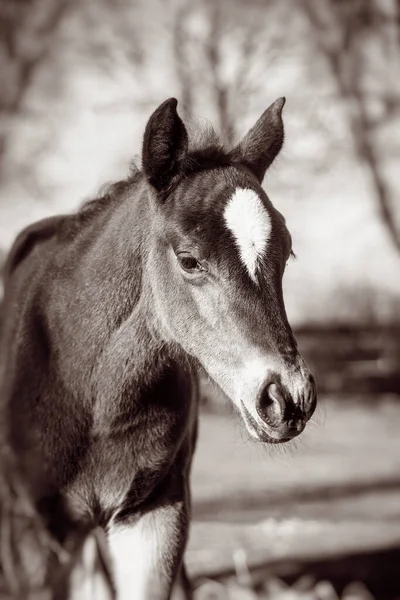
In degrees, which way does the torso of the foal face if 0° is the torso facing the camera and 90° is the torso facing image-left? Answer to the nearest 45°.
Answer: approximately 315°

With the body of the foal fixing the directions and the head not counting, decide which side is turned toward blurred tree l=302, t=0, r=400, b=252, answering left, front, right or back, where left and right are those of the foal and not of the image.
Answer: left

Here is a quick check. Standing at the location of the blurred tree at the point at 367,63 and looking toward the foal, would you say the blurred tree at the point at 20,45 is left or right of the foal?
right

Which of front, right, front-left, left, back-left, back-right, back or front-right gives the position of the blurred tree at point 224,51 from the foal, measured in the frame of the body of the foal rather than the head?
back-left

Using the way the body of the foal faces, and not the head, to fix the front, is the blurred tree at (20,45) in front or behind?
behind
